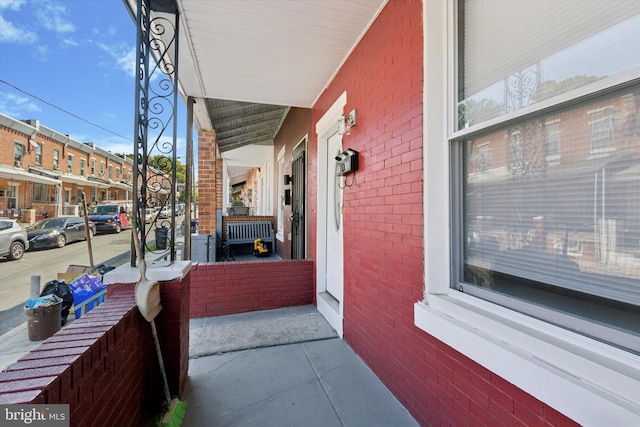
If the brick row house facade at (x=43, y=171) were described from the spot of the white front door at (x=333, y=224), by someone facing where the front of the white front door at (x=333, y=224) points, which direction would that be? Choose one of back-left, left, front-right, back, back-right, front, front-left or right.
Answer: front-right

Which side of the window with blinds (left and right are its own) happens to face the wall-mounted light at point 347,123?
right

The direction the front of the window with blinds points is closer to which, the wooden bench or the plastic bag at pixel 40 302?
the plastic bag

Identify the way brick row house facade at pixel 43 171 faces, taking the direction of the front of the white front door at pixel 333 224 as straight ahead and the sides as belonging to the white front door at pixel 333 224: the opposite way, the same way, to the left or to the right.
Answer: the opposite way

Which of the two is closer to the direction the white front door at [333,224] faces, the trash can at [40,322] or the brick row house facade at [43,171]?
the trash can

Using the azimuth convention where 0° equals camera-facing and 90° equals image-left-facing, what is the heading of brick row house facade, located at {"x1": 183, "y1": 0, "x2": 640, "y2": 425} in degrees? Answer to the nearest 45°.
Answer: approximately 45°

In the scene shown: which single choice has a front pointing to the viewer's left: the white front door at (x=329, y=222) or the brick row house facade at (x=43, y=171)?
the white front door

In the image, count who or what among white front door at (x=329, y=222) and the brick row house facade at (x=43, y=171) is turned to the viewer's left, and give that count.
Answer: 1

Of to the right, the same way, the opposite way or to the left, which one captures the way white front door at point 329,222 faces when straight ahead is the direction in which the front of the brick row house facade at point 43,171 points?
the opposite way

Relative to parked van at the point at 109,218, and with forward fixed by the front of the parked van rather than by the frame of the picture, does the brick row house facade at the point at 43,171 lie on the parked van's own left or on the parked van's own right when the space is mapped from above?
on the parked van's own right

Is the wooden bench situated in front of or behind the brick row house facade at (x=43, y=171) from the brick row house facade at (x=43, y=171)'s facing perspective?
in front

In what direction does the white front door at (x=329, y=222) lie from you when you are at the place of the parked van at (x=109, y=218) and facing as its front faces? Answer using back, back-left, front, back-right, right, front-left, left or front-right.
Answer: front-left

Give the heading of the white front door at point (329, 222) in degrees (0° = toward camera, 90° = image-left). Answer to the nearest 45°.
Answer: approximately 90°

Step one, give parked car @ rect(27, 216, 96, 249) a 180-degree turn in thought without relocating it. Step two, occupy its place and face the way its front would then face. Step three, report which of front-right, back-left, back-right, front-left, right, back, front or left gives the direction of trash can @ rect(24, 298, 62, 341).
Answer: back-right

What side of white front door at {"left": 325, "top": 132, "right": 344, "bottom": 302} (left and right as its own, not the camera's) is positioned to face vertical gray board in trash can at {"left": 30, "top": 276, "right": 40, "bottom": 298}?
front

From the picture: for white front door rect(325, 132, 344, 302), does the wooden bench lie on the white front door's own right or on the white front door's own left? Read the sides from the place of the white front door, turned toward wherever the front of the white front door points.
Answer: on the white front door's own right

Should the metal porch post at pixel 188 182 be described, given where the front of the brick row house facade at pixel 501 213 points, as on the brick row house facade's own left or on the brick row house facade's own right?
on the brick row house facade's own right

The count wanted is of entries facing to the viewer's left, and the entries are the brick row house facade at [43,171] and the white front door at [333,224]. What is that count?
1

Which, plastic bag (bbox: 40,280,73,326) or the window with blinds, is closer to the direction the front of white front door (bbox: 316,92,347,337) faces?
the plastic bag

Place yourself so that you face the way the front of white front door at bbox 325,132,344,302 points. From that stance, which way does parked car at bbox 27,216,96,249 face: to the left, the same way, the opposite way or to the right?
to the left

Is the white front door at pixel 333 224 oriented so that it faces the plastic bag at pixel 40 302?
yes
